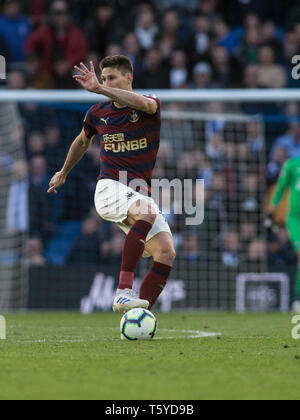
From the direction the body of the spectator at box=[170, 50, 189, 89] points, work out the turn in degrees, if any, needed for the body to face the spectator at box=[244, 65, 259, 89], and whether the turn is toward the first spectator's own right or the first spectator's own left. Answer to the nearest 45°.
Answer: approximately 90° to the first spectator's own left

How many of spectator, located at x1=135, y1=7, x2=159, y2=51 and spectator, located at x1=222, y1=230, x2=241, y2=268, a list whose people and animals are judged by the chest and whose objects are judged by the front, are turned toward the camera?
2

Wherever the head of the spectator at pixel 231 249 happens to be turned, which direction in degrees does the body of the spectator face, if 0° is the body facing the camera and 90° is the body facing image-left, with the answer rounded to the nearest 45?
approximately 0°

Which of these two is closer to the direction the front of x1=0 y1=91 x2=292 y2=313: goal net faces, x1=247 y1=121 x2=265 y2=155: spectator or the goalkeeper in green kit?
the goalkeeper in green kit
